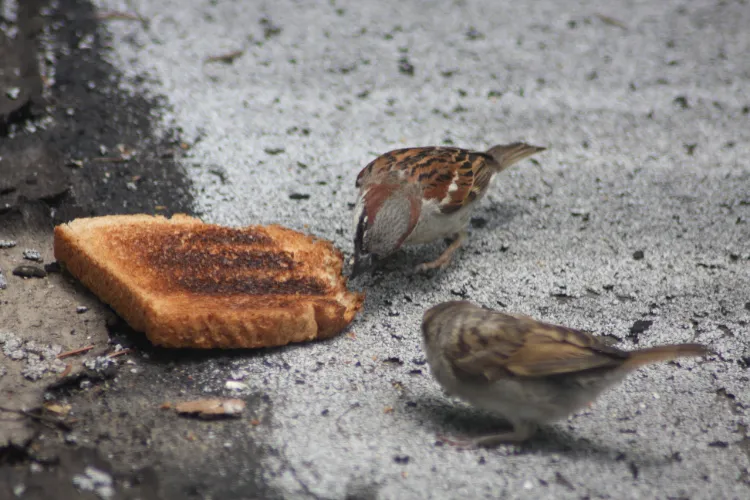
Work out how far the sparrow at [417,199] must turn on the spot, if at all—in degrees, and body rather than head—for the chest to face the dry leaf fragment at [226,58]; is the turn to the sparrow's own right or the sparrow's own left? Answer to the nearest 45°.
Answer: approximately 90° to the sparrow's own right

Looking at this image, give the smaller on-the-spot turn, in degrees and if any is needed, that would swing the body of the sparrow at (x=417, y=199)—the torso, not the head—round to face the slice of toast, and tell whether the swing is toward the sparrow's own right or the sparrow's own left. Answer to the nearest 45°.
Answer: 0° — it already faces it

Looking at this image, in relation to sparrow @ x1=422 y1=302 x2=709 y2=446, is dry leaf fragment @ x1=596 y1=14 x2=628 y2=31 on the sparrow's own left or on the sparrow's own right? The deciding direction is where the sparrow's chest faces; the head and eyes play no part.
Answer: on the sparrow's own right

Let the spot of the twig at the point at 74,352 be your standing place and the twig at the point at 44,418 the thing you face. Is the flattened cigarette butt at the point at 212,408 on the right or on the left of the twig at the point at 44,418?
left

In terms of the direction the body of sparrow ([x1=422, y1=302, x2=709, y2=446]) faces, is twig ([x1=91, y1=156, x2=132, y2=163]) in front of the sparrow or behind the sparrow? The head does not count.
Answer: in front

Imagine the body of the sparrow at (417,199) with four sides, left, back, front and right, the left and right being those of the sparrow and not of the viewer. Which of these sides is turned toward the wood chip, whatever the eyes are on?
front

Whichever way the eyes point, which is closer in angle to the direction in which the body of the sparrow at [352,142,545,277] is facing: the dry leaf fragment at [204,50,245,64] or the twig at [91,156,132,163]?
the twig

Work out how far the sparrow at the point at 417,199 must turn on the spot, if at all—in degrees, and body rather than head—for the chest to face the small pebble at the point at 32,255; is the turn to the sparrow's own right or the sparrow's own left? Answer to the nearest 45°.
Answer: approximately 45° to the sparrow's own right

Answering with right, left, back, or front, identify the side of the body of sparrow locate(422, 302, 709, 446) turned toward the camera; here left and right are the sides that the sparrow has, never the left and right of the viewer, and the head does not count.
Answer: left

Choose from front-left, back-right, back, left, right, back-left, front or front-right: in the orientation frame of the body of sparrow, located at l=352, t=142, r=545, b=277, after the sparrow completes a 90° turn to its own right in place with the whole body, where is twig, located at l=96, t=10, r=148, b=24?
front

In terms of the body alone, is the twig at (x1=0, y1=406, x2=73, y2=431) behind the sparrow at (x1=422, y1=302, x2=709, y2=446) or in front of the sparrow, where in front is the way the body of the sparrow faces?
in front

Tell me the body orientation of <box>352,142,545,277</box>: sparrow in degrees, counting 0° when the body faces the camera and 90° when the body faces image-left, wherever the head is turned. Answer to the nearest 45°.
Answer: approximately 45°

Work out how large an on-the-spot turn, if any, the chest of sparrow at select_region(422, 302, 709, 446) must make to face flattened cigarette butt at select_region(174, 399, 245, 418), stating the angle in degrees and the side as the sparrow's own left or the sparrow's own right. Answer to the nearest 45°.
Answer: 0° — it already faces it
